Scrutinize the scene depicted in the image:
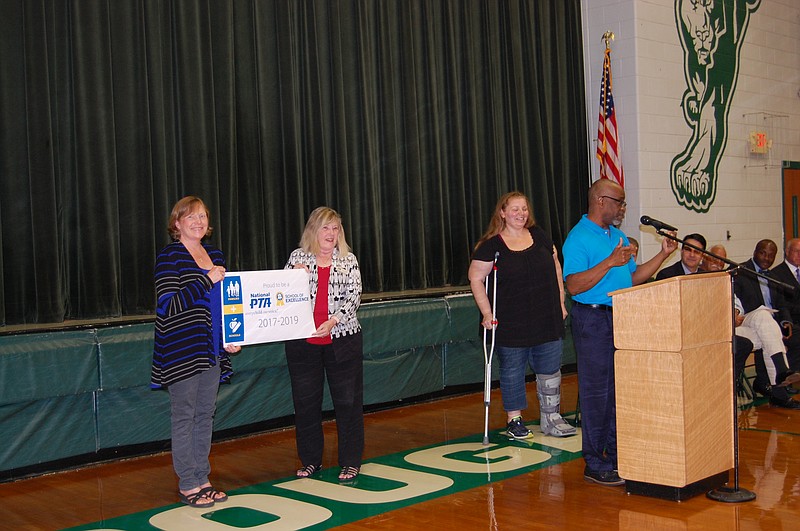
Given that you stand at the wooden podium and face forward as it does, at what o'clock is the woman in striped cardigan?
The woman in striped cardigan is roughly at 4 o'clock from the wooden podium.

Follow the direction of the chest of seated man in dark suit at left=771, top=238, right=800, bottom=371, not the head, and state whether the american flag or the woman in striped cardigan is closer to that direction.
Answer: the woman in striped cardigan

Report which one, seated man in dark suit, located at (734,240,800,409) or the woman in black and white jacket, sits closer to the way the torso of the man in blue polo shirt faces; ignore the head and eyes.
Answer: the seated man in dark suit

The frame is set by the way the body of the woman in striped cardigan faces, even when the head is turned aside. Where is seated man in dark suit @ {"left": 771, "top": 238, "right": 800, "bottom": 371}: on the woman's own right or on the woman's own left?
on the woman's own left
